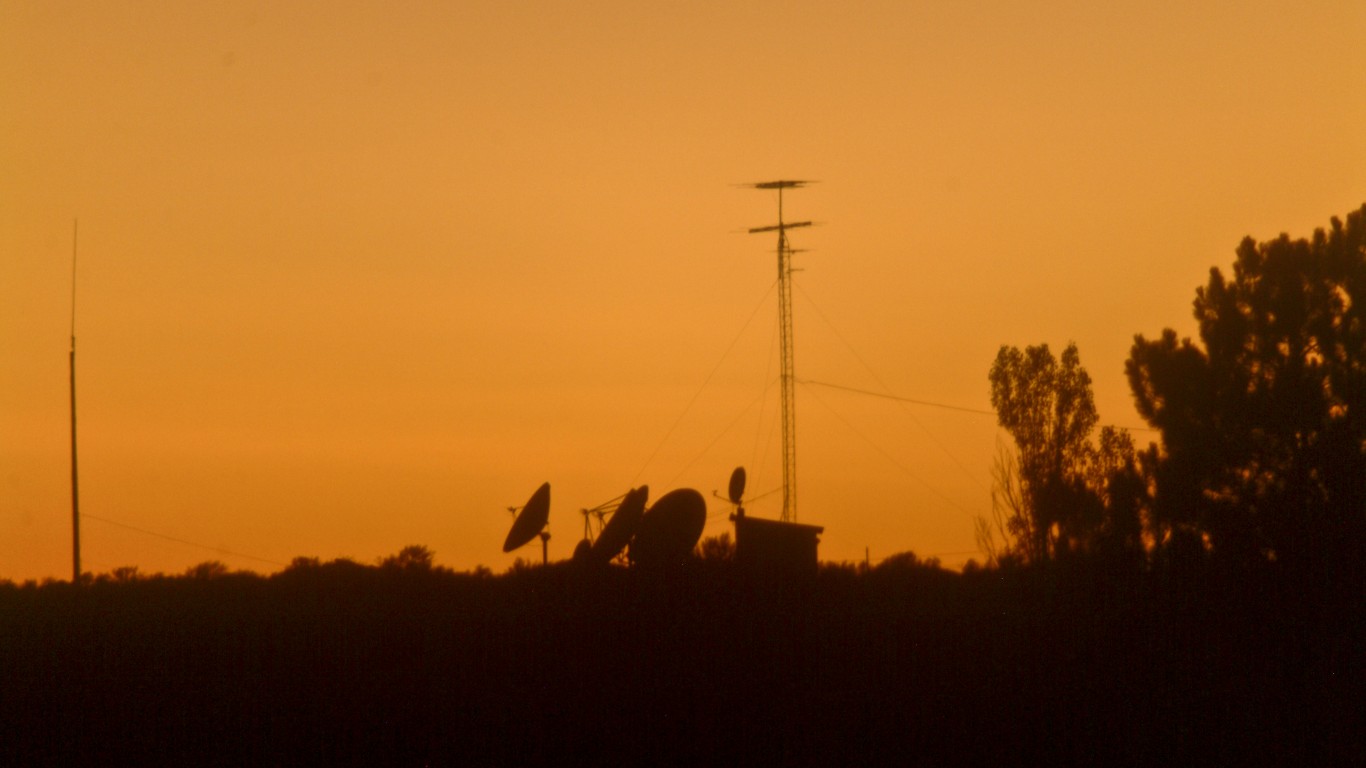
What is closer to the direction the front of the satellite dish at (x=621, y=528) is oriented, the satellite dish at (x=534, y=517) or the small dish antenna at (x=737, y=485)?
the satellite dish

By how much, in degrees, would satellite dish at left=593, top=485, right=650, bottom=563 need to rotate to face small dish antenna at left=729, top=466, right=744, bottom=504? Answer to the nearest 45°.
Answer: approximately 135° to its right

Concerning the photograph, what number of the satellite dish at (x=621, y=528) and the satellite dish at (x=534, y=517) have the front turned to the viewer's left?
2

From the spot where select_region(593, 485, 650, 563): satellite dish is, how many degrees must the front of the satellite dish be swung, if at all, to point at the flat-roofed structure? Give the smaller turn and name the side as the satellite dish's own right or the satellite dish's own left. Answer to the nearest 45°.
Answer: approximately 135° to the satellite dish's own right

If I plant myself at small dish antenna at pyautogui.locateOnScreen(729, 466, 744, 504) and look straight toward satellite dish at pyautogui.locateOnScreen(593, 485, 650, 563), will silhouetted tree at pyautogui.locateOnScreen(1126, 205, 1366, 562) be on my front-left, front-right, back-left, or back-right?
back-left

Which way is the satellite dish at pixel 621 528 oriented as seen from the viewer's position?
to the viewer's left

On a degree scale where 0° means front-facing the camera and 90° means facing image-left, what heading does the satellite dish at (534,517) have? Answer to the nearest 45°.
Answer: approximately 90°

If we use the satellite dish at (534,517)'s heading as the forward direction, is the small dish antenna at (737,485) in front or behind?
behind
